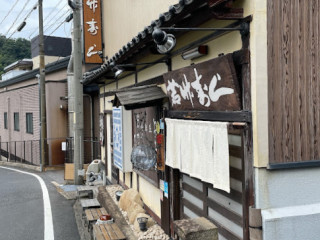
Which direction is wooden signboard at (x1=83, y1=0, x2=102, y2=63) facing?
toward the camera

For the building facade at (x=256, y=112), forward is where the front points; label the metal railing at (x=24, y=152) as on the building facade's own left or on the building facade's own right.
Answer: on the building facade's own right

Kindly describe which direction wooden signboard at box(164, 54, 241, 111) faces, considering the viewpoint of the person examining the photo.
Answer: facing the viewer and to the left of the viewer

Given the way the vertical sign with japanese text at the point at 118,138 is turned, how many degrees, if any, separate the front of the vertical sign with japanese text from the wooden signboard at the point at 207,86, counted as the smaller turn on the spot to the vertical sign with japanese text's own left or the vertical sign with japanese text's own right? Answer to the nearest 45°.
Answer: approximately 45° to the vertical sign with japanese text's own left

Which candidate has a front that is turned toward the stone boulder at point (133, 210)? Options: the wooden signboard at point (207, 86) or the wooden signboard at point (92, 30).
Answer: the wooden signboard at point (92, 30)

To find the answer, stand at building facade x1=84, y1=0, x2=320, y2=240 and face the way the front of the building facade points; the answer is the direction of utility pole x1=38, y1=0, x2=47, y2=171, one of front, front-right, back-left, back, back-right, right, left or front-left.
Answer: right

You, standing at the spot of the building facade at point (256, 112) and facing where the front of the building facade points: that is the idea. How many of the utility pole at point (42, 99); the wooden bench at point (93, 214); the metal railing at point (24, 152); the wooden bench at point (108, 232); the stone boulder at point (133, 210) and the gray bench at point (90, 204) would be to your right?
6

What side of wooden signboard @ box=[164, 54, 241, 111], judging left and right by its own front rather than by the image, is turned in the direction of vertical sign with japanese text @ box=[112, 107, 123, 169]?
right

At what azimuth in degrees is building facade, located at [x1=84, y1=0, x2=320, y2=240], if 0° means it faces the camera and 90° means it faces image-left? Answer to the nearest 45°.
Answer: approximately 45°
